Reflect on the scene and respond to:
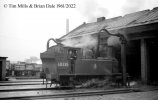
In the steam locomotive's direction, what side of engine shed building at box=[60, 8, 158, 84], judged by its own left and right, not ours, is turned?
front

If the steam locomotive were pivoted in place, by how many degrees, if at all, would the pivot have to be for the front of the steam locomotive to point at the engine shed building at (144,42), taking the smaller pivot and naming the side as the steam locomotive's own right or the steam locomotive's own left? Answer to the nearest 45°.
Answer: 0° — it already faces it

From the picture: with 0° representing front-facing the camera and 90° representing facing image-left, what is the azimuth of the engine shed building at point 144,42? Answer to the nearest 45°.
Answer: approximately 45°

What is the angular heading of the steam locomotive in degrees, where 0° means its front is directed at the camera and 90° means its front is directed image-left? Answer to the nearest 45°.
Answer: approximately 225°

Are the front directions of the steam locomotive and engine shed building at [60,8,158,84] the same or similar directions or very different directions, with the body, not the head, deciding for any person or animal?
very different directions
